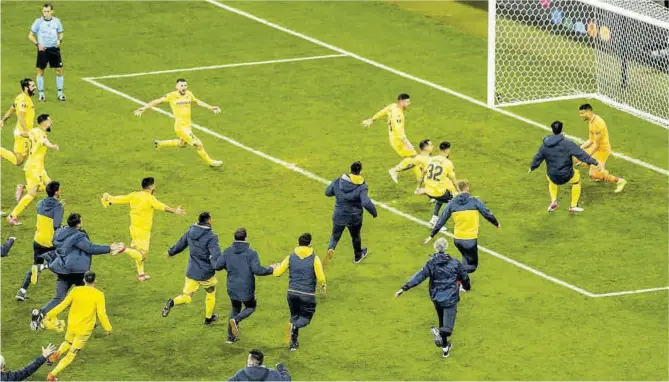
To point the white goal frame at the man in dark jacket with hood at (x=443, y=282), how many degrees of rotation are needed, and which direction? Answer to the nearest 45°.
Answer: approximately 45° to its left

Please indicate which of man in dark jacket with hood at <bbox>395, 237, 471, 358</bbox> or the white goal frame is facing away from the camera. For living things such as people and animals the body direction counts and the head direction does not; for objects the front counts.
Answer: the man in dark jacket with hood

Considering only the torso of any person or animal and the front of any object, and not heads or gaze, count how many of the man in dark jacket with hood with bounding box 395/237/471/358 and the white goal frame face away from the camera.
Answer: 1

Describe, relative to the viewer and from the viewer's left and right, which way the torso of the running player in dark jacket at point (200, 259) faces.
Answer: facing away from the viewer and to the right of the viewer

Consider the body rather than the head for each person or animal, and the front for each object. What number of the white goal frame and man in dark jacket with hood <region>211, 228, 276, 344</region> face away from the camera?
1

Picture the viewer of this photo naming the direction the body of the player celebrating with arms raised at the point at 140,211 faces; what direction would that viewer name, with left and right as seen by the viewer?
facing away from the viewer and to the right of the viewer

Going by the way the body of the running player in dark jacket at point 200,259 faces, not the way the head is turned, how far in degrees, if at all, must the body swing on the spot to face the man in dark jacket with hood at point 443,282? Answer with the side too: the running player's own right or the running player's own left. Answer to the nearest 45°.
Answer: approximately 45° to the running player's own right

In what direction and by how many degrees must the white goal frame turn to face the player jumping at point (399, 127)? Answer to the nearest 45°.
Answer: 0° — it already faces them

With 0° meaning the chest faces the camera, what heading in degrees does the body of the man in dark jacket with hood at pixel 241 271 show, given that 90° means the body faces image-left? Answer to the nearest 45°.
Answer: approximately 180°

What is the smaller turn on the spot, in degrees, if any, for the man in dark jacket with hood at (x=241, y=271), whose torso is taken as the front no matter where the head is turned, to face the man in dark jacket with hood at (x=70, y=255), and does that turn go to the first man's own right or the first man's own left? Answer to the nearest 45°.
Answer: approximately 90° to the first man's own left

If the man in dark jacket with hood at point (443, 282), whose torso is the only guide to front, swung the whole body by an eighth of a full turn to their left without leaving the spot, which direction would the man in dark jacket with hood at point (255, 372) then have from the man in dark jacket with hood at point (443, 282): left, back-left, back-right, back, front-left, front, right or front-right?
left

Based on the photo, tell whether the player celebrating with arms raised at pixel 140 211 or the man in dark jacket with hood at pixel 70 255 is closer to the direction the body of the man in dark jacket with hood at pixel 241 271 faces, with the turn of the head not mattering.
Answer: the player celebrating with arms raised

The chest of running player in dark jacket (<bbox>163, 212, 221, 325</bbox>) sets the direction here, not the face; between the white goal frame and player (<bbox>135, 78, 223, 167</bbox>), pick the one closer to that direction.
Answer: the white goal frame

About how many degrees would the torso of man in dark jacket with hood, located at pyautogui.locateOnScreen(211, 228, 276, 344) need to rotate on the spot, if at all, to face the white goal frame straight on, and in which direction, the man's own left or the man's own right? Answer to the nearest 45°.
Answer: approximately 45° to the man's own right

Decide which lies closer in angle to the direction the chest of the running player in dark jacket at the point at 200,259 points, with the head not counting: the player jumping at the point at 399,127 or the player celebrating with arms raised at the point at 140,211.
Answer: the player jumping

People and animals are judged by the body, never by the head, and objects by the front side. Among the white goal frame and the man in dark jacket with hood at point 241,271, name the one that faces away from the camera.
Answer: the man in dark jacket with hood

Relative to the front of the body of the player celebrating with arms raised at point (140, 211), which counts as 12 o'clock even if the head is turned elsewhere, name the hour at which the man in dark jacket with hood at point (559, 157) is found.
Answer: The man in dark jacket with hood is roughly at 1 o'clock from the player celebrating with arms raised.
